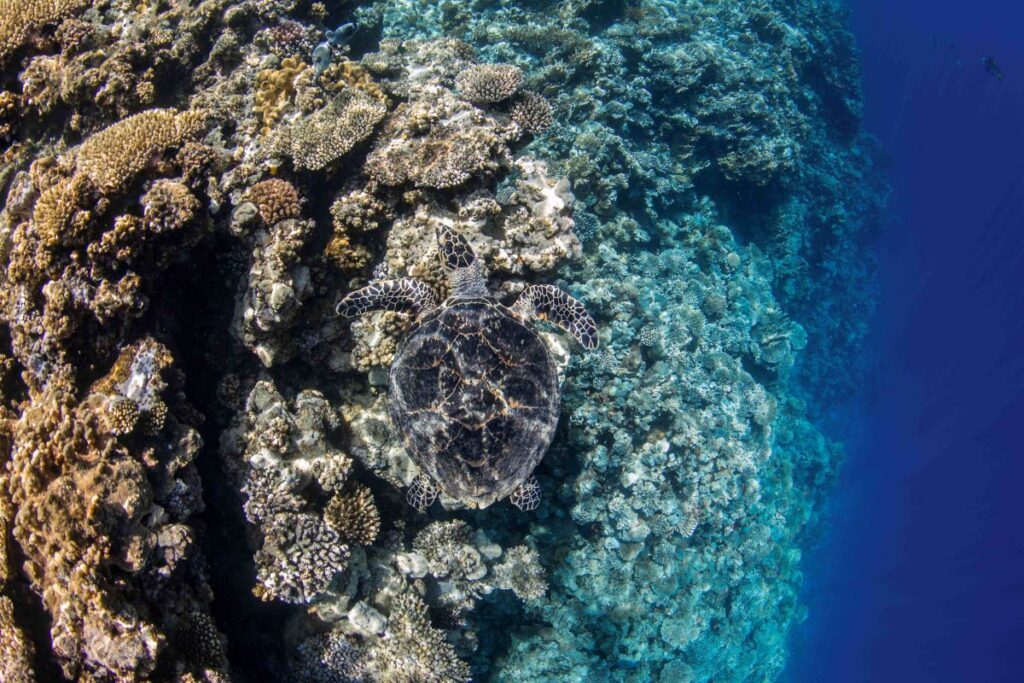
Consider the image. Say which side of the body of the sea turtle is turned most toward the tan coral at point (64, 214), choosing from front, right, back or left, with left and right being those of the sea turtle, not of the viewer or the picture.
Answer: left

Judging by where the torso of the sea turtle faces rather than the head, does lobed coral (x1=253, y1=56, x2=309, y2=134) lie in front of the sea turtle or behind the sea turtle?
in front

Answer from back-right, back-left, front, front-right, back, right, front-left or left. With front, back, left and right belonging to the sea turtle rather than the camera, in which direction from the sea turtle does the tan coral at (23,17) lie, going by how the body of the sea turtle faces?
front-left

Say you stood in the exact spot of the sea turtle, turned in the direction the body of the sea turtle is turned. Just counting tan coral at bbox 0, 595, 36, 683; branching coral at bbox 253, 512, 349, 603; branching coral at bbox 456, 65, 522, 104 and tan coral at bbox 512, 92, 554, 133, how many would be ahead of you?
2

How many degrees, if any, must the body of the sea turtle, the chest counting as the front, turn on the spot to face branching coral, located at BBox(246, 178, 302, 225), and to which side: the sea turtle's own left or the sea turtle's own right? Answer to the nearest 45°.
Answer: approximately 45° to the sea turtle's own left

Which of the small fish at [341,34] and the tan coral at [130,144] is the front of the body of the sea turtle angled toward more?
the small fish

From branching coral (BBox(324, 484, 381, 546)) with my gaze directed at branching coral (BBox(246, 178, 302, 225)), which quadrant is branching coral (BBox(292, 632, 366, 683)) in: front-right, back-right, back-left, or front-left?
back-left

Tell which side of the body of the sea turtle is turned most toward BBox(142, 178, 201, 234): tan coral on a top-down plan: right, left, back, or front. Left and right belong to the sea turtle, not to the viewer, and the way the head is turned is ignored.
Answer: left

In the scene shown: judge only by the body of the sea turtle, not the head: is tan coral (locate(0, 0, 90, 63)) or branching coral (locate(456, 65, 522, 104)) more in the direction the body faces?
the branching coral

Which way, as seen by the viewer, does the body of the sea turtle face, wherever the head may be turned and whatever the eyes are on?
away from the camera

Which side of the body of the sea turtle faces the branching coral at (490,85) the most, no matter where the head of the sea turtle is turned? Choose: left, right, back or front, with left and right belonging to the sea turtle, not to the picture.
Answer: front

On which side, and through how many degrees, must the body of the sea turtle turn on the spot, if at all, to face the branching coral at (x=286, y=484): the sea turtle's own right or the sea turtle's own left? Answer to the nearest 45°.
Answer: approximately 135° to the sea turtle's own left
